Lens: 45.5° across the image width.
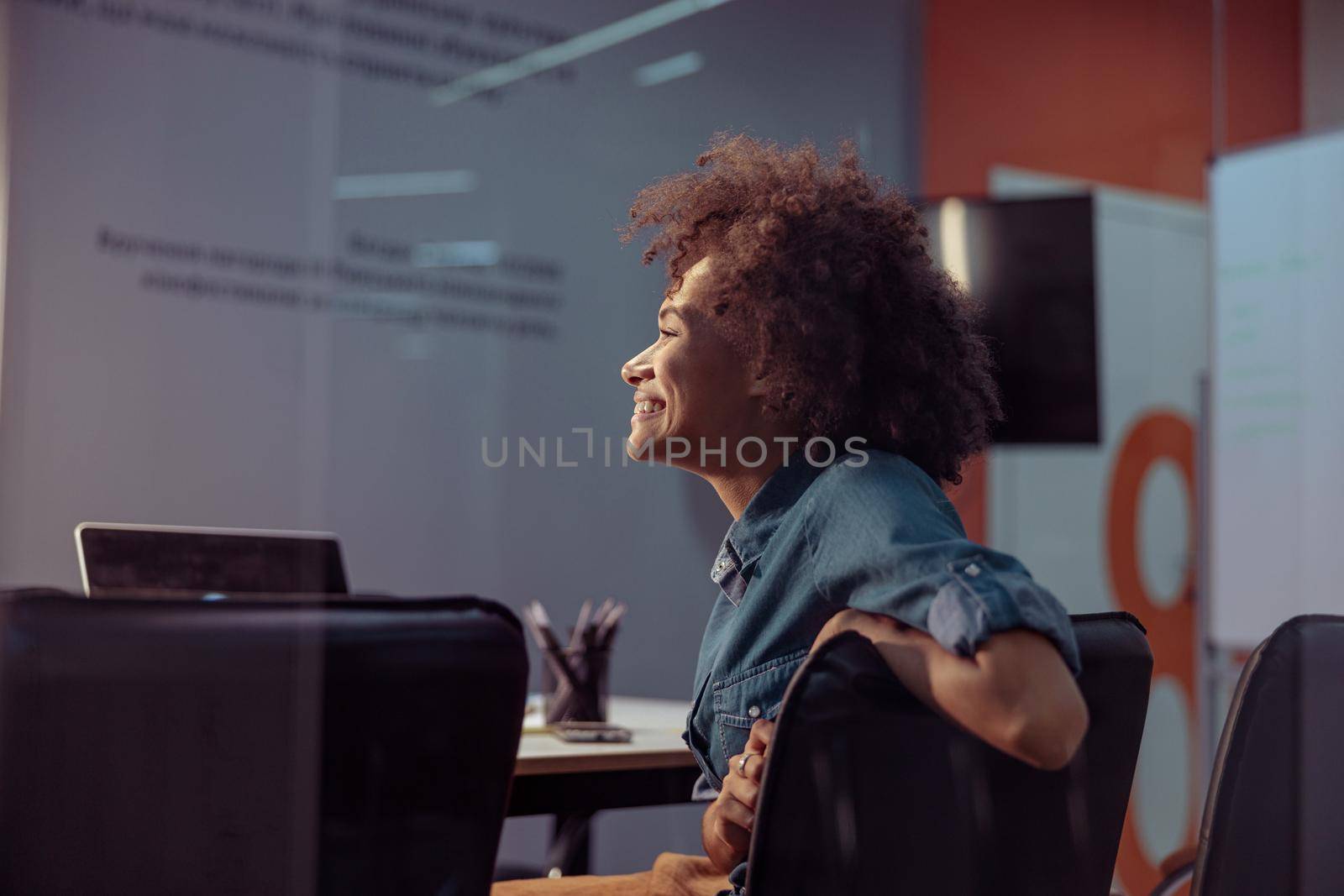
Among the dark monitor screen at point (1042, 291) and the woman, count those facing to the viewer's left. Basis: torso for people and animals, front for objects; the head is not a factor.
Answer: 1

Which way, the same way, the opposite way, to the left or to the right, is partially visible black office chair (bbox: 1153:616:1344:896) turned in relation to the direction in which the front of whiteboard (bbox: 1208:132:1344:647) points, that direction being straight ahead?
to the right

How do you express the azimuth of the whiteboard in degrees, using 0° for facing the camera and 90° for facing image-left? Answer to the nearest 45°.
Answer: approximately 45°

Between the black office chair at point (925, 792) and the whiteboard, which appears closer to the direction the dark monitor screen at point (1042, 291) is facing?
the black office chair

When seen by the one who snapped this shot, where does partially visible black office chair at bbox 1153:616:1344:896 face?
facing away from the viewer and to the left of the viewer

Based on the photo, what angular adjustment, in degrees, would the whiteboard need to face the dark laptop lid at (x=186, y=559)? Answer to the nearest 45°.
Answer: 0° — it already faces it

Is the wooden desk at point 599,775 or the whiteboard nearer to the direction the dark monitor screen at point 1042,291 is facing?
the wooden desk

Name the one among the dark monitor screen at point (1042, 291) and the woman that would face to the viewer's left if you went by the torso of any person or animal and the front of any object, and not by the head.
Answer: the woman

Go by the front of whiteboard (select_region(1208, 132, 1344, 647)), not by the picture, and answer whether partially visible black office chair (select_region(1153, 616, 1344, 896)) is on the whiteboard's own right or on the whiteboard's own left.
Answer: on the whiteboard's own left

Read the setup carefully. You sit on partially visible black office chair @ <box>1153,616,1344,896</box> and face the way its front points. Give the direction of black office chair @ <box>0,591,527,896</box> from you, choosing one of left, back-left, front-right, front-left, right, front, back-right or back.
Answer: left

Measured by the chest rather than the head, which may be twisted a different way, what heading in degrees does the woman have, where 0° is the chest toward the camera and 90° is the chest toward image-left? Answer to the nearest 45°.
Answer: approximately 90°

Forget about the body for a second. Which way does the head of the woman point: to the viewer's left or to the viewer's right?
to the viewer's left

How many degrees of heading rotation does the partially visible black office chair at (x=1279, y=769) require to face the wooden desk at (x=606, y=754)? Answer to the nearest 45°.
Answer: approximately 45° to its left

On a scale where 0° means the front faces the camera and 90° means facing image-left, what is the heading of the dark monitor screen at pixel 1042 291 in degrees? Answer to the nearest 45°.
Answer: approximately 0°
